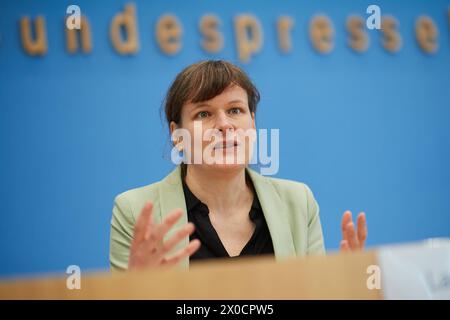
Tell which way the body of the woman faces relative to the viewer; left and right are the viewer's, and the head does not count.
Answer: facing the viewer

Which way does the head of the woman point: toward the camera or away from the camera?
toward the camera

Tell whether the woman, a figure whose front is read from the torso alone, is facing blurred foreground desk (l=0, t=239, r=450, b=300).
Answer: yes
